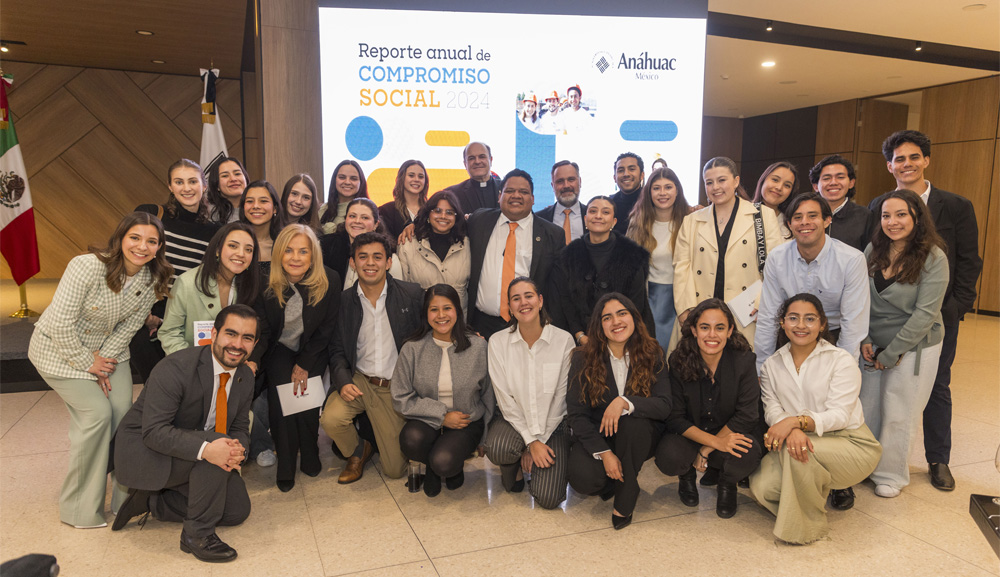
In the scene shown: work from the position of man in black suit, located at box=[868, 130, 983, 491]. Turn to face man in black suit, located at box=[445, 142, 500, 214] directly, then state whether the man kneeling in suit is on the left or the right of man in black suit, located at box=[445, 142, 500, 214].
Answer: left

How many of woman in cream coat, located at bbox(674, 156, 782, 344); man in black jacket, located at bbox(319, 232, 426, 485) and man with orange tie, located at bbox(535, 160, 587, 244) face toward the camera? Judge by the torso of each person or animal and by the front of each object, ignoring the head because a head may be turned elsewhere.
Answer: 3

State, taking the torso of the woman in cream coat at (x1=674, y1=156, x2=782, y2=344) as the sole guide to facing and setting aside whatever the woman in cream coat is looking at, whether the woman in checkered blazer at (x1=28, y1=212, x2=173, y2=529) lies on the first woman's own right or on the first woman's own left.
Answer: on the first woman's own right

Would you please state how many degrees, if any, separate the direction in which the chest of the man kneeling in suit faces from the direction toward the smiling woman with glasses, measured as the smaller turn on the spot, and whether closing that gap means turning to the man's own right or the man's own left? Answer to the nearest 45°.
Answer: approximately 45° to the man's own left

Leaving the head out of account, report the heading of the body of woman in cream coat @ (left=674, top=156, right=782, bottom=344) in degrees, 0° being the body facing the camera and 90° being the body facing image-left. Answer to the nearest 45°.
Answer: approximately 0°
